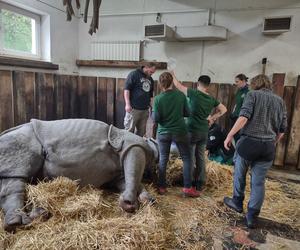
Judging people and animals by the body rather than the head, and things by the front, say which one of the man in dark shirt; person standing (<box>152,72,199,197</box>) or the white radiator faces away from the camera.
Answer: the person standing

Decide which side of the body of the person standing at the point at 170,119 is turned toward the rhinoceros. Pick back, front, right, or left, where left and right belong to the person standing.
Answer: left

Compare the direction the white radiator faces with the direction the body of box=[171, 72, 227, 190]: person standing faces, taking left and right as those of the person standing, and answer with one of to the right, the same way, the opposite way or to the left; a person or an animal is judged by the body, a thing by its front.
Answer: the opposite way

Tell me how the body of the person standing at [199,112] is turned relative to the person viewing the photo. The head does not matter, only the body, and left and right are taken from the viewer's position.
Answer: facing away from the viewer

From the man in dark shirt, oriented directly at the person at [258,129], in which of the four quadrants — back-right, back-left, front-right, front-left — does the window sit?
back-right

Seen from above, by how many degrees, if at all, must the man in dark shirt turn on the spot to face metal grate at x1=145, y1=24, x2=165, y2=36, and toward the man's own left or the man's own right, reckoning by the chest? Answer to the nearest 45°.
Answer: approximately 135° to the man's own left

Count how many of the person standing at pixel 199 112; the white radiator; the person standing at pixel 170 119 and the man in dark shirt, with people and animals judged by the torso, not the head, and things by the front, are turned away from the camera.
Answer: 2

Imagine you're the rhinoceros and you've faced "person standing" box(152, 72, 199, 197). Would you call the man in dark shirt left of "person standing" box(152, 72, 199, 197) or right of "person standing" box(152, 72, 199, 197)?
left

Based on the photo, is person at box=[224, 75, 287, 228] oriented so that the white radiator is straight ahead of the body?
yes

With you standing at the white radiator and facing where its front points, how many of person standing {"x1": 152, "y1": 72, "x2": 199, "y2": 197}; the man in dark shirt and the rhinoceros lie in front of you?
3

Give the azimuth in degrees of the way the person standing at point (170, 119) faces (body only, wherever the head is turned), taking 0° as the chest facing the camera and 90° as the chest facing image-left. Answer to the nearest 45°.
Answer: approximately 180°
